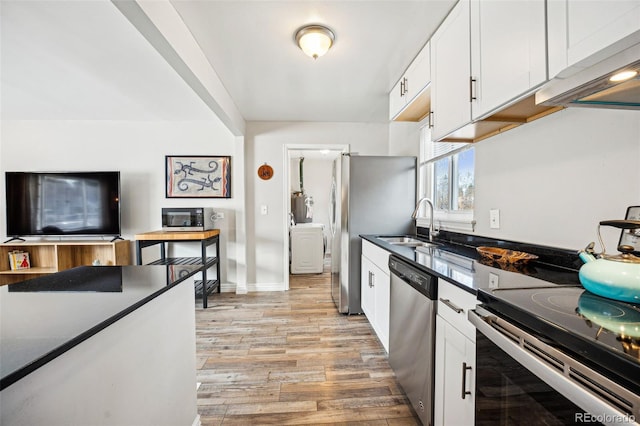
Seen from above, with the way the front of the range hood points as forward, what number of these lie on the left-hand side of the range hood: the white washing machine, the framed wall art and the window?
0

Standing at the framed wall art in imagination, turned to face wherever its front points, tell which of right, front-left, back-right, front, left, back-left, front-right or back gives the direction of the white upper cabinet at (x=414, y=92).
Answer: front-left

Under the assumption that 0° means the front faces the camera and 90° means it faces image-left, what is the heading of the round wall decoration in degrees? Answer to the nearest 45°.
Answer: approximately 0°

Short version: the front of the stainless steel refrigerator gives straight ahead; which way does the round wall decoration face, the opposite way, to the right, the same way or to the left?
to the left

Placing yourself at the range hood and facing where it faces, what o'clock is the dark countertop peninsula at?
The dark countertop peninsula is roughly at 12 o'clock from the range hood.

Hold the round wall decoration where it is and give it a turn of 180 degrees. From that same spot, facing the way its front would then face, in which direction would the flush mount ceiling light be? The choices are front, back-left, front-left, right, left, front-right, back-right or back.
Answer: back

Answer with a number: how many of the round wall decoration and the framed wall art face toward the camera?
2

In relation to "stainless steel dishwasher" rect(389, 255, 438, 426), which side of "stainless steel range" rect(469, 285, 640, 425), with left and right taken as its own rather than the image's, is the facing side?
right

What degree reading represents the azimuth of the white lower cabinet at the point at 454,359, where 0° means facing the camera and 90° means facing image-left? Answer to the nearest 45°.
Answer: approximately 45°

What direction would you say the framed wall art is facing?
toward the camera

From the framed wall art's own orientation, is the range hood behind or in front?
in front

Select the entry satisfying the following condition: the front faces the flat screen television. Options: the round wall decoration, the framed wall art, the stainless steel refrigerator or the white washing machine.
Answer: the stainless steel refrigerator

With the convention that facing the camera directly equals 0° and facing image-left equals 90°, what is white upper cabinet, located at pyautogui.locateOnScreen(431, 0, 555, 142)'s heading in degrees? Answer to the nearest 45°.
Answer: approximately 45°

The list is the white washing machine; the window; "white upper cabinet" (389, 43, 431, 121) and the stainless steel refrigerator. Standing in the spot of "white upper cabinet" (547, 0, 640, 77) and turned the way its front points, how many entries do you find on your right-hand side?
4

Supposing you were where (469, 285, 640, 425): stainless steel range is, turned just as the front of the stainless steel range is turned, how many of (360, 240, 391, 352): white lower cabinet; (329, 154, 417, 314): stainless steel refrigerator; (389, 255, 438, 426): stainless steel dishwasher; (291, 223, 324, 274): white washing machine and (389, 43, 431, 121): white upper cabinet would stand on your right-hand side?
5

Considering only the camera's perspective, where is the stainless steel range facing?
facing the viewer and to the left of the viewer

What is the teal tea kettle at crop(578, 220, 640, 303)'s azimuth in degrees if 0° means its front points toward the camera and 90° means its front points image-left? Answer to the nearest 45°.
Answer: approximately 90°
